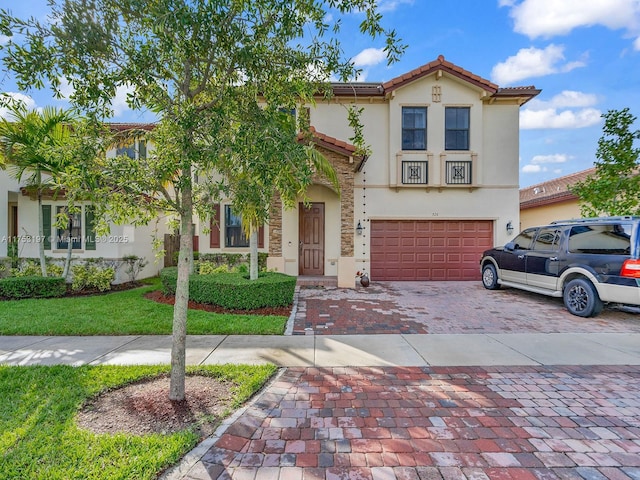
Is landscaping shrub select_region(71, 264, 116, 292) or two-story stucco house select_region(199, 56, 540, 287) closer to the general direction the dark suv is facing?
the two-story stucco house

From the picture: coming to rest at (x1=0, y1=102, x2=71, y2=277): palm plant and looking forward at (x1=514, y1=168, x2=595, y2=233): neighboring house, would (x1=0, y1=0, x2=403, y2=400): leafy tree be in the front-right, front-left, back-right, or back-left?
front-right

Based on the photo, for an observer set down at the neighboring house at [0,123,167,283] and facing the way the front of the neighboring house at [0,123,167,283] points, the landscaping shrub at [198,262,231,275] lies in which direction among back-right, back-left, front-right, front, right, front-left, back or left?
front-left

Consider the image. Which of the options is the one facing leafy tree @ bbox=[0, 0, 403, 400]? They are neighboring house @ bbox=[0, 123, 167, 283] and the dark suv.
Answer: the neighboring house

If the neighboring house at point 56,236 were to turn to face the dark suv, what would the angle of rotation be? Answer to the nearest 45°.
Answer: approximately 45° to its left

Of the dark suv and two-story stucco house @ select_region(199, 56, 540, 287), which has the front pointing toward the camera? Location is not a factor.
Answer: the two-story stucco house

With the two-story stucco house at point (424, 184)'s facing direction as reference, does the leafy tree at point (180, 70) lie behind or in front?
in front

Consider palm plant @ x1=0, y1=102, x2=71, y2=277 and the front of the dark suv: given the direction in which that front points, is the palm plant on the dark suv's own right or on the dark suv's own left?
on the dark suv's own left

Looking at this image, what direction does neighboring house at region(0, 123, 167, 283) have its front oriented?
toward the camera

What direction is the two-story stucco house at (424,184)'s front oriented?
toward the camera

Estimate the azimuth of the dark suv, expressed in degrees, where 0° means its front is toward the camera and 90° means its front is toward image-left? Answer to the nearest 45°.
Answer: approximately 135°

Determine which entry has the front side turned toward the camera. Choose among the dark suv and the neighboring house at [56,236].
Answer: the neighboring house

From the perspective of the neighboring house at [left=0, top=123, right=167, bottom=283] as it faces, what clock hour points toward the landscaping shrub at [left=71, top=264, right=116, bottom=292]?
The landscaping shrub is roughly at 11 o'clock from the neighboring house.

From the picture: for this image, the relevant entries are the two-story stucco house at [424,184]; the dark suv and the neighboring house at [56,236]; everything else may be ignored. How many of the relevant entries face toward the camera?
2

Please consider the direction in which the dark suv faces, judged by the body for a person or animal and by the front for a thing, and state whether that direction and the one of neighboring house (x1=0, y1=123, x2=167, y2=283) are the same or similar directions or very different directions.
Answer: very different directions
